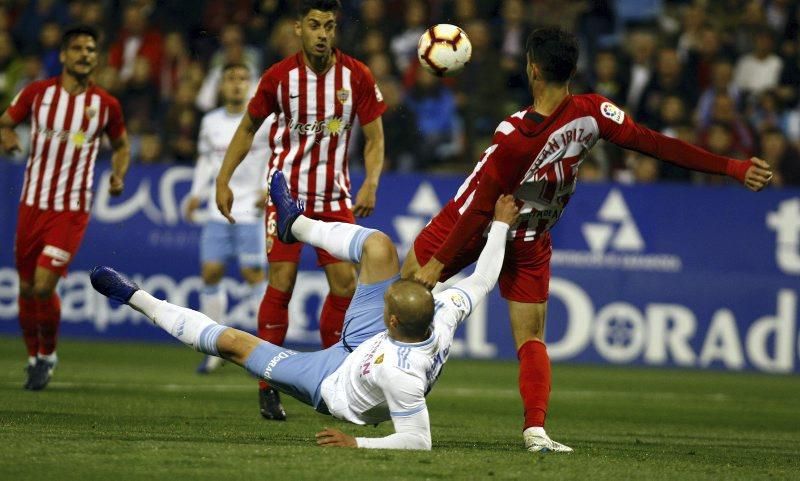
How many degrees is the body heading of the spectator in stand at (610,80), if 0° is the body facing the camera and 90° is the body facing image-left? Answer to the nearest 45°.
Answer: approximately 0°

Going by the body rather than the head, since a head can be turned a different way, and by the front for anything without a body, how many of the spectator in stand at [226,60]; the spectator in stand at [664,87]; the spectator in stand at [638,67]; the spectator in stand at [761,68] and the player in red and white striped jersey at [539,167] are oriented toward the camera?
4

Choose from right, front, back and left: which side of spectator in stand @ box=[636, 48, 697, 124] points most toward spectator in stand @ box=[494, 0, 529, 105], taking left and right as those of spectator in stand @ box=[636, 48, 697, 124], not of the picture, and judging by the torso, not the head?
right

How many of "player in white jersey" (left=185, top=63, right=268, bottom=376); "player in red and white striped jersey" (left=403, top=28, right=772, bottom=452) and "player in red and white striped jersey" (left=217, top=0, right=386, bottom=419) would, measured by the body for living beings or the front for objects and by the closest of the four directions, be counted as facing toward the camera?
2

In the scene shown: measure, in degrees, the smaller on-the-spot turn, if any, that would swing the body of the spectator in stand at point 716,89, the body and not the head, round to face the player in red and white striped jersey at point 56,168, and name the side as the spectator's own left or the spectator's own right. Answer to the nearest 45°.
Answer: approximately 45° to the spectator's own right

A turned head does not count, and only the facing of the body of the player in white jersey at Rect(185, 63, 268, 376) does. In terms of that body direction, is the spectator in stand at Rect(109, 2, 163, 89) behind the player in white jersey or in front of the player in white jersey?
behind

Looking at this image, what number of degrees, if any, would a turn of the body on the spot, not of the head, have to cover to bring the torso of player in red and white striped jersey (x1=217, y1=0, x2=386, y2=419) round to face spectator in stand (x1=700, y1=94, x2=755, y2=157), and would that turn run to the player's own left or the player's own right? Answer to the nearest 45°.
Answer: approximately 135° to the player's own left
